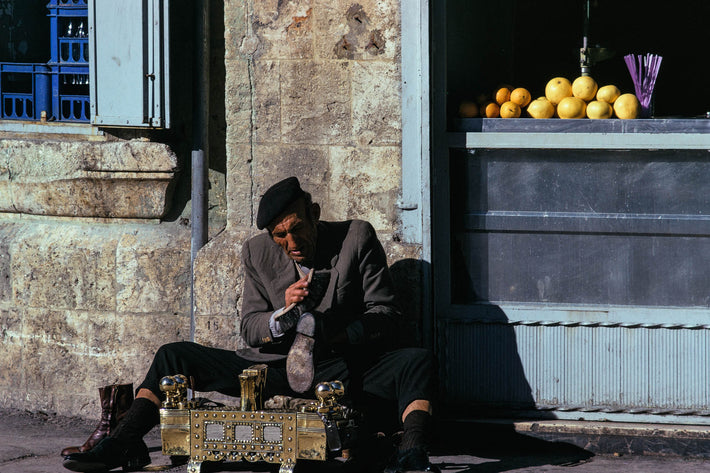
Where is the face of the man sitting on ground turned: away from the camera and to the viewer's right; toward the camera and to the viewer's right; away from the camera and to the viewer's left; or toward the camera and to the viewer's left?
toward the camera and to the viewer's left

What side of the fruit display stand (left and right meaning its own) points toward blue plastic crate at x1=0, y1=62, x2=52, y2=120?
right

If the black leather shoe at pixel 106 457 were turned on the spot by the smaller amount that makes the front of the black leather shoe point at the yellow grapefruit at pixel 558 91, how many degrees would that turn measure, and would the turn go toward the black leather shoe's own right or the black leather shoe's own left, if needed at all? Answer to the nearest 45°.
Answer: approximately 180°

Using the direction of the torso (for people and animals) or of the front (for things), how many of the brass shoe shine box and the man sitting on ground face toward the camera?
2

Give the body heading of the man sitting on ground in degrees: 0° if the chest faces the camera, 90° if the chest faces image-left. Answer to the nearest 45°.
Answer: approximately 0°

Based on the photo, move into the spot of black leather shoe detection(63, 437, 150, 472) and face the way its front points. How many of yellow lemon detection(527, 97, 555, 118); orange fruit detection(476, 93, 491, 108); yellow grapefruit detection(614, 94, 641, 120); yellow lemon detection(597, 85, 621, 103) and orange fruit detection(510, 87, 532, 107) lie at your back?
5

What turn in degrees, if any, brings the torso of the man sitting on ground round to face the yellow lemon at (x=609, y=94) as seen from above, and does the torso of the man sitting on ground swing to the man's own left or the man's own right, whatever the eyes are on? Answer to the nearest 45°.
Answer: approximately 90° to the man's own left

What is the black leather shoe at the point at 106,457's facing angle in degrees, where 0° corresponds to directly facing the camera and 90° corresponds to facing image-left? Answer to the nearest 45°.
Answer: approximately 90°

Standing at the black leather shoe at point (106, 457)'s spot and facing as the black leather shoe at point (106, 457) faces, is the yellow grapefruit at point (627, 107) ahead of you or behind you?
behind

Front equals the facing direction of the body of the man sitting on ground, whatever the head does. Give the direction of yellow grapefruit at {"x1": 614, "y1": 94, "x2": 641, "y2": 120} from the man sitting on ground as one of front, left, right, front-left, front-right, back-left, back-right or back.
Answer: left

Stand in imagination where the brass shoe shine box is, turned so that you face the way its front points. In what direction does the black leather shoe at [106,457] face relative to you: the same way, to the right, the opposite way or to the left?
to the right

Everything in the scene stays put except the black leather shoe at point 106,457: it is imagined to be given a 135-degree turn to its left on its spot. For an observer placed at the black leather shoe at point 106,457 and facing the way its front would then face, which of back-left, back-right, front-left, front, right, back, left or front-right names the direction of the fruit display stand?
front-left

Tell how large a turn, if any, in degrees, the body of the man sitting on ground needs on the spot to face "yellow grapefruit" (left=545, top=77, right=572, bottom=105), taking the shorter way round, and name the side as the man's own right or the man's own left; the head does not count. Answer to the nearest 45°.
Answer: approximately 90° to the man's own left
